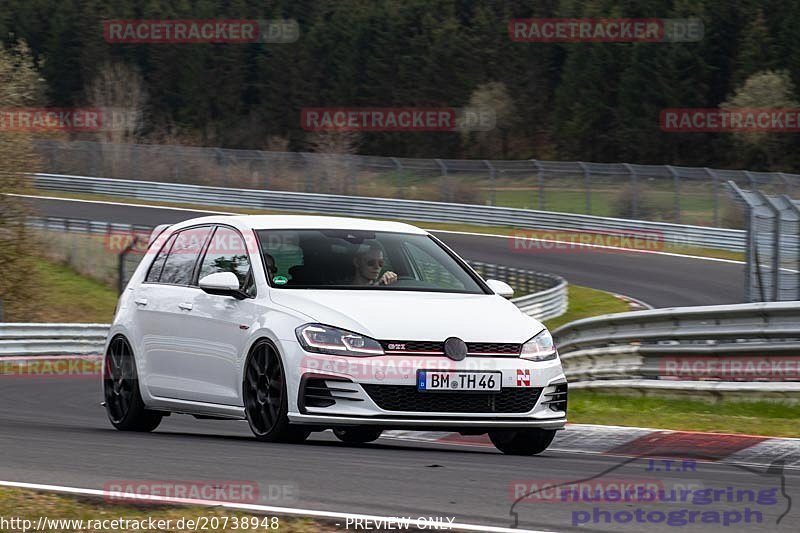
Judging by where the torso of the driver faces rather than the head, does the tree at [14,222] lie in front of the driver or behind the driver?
behind

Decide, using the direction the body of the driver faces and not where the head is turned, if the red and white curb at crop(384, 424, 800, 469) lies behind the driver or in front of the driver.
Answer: in front

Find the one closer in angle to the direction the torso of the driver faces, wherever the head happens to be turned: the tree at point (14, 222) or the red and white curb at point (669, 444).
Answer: the red and white curb

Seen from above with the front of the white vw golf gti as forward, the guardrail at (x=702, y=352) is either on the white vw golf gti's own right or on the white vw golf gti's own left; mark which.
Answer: on the white vw golf gti's own left

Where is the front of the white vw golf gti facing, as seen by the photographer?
facing the viewer and to the right of the viewer

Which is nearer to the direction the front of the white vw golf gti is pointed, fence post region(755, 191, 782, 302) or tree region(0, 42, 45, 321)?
the fence post

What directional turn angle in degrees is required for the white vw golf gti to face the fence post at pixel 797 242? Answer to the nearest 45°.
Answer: approximately 90° to its left

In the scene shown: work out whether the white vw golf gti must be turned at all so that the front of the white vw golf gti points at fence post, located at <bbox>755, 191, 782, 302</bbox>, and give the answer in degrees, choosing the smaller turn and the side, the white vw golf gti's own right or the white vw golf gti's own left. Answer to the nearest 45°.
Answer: approximately 90° to the white vw golf gti's own left

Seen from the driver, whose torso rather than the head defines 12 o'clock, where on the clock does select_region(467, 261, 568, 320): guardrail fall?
The guardrail is roughly at 8 o'clock from the driver.

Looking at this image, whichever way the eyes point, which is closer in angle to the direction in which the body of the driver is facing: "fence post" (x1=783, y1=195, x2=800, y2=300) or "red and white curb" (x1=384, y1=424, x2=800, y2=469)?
the red and white curb

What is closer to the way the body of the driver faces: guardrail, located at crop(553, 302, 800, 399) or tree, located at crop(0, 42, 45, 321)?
the guardrail

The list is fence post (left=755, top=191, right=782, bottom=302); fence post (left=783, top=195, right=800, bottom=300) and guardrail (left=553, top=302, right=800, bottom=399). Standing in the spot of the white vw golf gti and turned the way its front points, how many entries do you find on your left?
3
